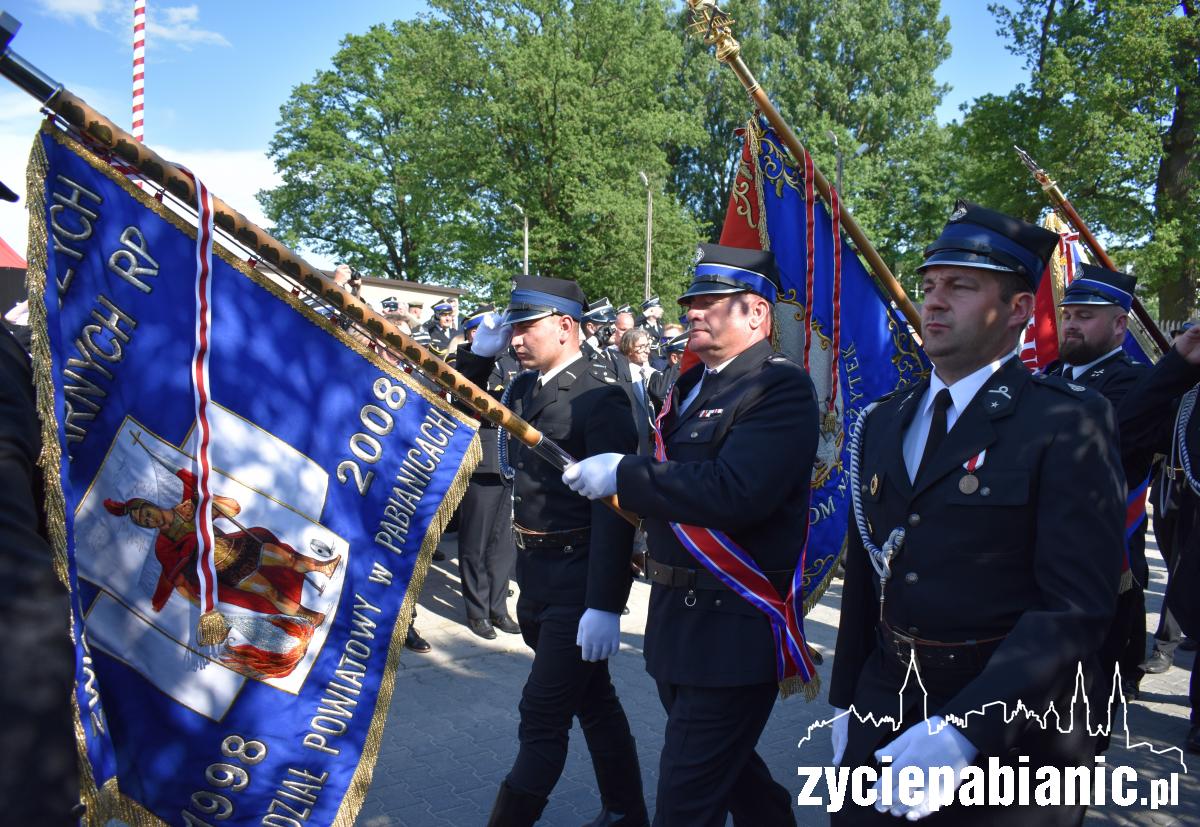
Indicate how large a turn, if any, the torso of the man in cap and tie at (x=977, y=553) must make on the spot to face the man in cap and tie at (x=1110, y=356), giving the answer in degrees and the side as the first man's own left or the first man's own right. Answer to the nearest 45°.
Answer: approximately 135° to the first man's own right

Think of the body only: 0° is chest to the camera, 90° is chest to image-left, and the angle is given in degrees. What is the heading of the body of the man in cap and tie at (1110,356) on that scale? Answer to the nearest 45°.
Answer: approximately 45°

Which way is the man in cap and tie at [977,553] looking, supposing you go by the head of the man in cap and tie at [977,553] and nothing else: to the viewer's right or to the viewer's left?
to the viewer's left

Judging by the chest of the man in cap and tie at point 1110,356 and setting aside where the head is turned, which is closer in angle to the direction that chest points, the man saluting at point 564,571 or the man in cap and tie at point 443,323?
the man saluting

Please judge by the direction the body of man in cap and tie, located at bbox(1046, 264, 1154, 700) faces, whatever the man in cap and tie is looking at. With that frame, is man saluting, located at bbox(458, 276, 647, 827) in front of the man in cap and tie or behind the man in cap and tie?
in front

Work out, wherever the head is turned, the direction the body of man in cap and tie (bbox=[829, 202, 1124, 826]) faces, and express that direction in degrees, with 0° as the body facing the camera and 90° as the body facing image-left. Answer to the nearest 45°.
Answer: approximately 45°

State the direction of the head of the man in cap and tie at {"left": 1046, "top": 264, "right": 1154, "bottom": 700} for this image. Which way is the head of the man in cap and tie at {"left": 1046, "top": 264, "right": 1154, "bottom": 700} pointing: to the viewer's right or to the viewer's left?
to the viewer's left

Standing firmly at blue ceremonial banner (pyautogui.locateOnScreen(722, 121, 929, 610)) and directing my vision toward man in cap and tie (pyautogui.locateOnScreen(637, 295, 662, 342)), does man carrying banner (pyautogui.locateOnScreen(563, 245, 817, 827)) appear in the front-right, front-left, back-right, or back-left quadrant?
back-left

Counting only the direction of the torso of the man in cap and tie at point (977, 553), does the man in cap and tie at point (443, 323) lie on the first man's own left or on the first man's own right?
on the first man's own right

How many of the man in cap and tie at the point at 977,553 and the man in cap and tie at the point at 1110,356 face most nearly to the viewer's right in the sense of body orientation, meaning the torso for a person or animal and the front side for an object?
0
